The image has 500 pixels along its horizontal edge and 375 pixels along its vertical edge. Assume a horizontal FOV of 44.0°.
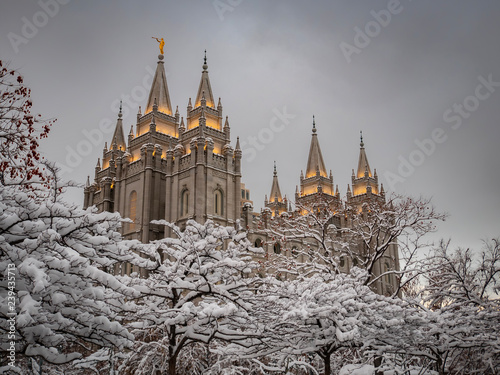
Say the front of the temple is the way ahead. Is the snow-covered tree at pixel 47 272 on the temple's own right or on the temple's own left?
on the temple's own left

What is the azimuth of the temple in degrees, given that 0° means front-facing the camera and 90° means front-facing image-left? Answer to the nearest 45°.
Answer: approximately 45°

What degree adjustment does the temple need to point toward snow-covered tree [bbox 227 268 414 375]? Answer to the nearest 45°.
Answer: approximately 45° to its left

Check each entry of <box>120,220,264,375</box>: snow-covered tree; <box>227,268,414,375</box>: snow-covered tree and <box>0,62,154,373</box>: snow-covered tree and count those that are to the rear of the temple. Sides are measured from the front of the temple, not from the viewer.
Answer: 0

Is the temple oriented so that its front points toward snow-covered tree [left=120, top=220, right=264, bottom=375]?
no

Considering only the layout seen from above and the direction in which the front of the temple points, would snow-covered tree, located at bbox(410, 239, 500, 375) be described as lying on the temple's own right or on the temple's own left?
on the temple's own left
